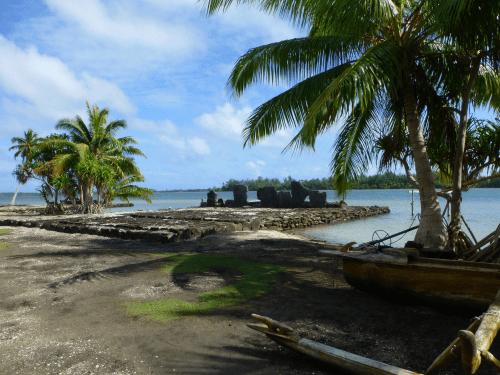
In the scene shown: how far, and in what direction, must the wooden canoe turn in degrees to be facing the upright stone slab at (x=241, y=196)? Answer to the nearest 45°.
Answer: approximately 45° to its right

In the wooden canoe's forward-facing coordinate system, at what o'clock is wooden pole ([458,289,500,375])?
The wooden pole is roughly at 9 o'clock from the wooden canoe.

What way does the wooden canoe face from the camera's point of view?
to the viewer's left

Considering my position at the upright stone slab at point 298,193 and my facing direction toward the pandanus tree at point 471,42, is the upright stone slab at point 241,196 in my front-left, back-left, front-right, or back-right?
back-right

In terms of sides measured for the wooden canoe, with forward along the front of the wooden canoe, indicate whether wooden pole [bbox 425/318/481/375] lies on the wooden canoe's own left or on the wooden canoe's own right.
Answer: on the wooden canoe's own left

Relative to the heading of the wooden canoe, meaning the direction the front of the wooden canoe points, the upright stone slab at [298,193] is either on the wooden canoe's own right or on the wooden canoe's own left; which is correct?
on the wooden canoe's own right

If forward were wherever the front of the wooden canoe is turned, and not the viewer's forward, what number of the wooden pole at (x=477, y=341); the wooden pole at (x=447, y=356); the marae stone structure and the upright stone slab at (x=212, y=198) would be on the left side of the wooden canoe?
2

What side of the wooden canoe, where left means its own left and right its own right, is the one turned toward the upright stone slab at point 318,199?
right
